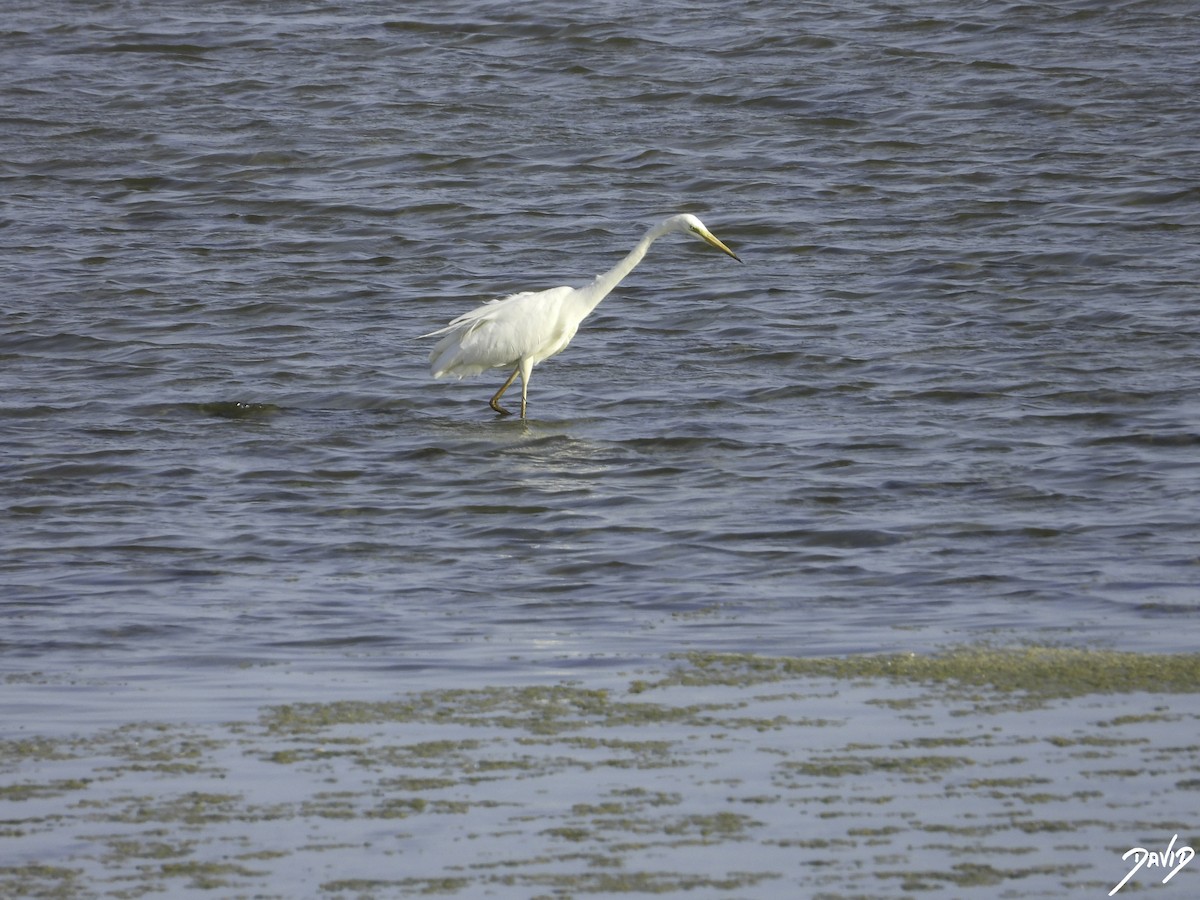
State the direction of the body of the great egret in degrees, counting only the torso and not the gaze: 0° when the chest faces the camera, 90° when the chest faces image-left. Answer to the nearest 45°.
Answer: approximately 270°
